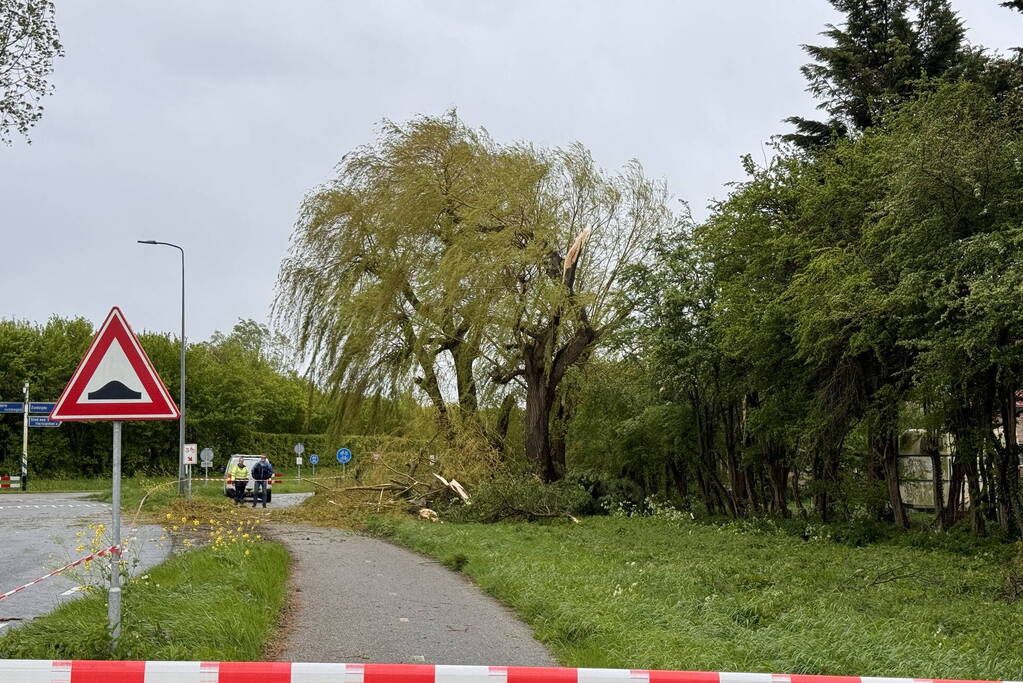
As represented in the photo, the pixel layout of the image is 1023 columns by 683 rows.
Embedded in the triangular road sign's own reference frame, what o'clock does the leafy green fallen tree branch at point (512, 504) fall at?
The leafy green fallen tree branch is roughly at 7 o'clock from the triangular road sign.

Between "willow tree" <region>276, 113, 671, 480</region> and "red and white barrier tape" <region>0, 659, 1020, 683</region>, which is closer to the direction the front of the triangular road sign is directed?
the red and white barrier tape

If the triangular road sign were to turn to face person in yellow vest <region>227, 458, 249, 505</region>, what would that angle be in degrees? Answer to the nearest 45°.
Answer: approximately 180°

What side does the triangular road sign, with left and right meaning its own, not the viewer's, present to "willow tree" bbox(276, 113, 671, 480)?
back

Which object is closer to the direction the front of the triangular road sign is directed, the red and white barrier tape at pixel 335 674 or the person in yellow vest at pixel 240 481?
the red and white barrier tape

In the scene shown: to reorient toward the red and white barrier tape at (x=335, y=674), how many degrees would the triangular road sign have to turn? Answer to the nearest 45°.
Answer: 0° — it already faces it

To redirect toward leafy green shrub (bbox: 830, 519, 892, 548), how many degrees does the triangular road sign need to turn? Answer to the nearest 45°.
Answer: approximately 135° to its left

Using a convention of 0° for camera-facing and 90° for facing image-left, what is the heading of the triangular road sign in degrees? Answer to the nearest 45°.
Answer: approximately 0°

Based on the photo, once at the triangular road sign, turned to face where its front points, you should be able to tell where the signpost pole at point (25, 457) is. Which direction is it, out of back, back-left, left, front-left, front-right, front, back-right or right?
back

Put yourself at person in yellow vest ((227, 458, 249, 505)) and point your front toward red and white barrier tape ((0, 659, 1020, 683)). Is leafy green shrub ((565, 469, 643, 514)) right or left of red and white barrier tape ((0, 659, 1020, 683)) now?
left

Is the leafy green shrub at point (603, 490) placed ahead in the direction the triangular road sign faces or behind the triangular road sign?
behind
